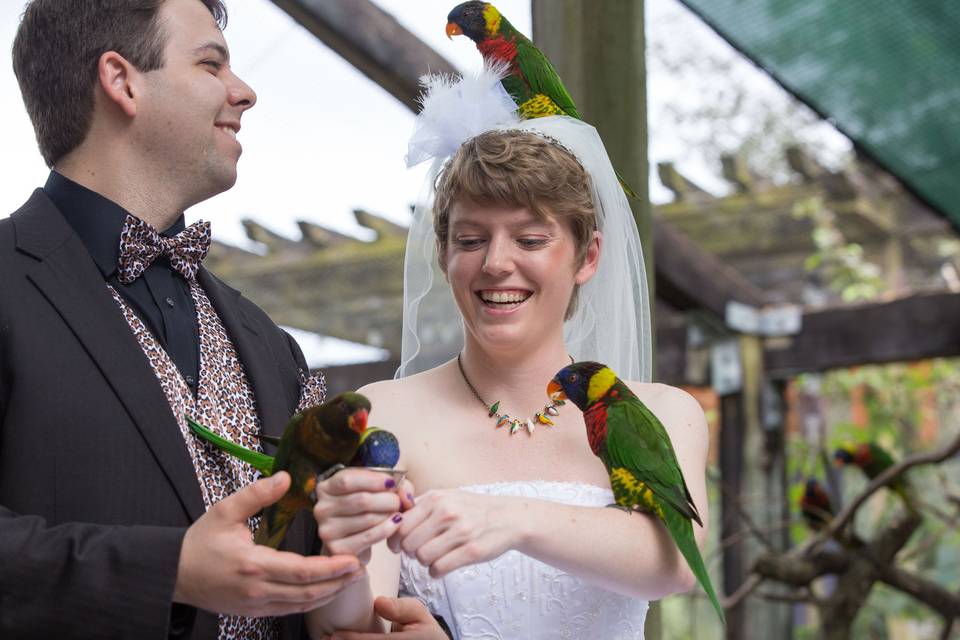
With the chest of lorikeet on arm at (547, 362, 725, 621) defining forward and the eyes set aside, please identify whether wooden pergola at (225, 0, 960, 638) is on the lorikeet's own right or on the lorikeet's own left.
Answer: on the lorikeet's own right

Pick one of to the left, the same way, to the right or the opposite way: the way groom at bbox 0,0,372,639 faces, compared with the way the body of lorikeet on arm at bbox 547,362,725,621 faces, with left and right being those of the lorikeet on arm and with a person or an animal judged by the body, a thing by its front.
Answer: the opposite way

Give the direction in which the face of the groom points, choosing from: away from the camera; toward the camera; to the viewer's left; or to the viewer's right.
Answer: to the viewer's right

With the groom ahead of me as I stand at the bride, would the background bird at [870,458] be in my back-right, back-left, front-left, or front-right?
back-right

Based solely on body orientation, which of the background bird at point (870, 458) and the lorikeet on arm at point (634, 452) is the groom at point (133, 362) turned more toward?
the lorikeet on arm

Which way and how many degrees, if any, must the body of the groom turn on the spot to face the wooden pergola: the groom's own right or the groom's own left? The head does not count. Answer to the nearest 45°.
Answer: approximately 90° to the groom's own left

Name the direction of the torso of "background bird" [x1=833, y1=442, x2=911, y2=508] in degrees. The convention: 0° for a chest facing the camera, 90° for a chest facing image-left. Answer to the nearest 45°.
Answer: approximately 90°

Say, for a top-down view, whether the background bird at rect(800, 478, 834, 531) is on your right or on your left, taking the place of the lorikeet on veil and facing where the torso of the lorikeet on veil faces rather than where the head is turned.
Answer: on your right

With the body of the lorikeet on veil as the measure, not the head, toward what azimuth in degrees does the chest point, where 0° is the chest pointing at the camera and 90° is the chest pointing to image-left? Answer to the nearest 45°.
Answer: approximately 90°

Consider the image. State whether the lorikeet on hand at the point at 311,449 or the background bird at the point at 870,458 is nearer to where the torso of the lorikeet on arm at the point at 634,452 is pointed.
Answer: the lorikeet on hand

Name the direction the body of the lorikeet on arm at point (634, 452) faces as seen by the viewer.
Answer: to the viewer's left
